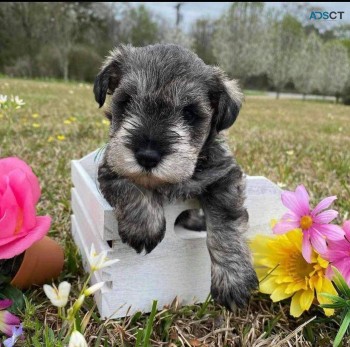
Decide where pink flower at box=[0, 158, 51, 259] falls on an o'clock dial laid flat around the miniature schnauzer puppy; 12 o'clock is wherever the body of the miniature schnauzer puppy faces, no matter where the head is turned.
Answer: The pink flower is roughly at 2 o'clock from the miniature schnauzer puppy.

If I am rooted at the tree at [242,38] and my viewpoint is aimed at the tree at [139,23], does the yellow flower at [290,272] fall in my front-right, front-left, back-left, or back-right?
back-left

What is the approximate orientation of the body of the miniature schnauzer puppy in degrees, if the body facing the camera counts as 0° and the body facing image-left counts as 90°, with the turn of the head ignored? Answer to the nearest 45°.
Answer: approximately 0°

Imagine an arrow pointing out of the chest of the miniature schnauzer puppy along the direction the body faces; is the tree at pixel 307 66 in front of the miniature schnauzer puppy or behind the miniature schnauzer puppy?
behind

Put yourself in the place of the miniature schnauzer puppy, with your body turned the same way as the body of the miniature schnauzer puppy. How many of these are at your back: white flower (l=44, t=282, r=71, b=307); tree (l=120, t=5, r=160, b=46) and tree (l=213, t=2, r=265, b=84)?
2

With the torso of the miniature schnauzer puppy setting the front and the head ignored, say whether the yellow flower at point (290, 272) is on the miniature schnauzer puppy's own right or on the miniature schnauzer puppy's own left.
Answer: on the miniature schnauzer puppy's own left

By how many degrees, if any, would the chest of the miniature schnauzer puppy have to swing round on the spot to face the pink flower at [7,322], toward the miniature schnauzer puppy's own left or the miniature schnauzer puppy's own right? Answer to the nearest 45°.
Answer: approximately 45° to the miniature schnauzer puppy's own right

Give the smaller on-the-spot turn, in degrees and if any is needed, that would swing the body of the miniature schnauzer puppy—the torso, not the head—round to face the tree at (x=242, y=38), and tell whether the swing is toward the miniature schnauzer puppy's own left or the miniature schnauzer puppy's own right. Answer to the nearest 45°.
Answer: approximately 180°

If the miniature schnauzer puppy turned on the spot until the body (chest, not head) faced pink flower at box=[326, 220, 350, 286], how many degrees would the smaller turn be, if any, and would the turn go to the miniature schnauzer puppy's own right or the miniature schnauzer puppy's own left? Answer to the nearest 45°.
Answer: approximately 45° to the miniature schnauzer puppy's own left

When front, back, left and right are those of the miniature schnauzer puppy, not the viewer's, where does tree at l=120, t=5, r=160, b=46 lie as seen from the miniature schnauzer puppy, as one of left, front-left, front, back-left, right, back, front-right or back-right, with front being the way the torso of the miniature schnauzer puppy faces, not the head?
back

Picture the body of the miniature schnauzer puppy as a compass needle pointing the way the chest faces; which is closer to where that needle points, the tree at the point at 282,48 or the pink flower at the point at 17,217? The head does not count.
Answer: the pink flower

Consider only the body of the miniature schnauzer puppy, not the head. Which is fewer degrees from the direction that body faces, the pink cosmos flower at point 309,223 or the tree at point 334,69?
the pink cosmos flower
